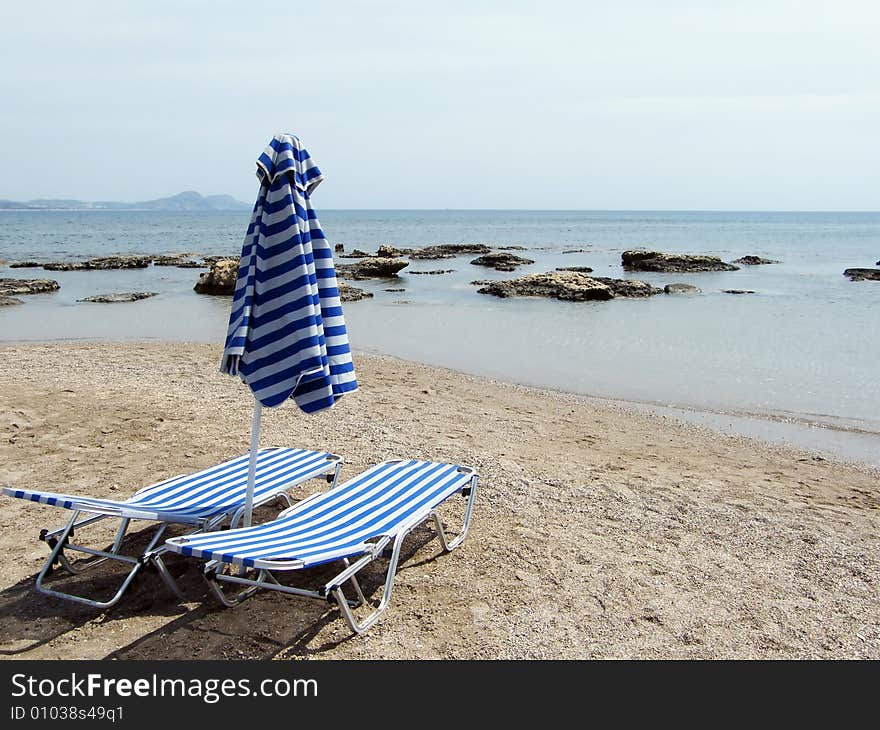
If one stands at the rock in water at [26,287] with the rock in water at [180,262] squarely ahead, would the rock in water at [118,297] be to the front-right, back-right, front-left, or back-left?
back-right

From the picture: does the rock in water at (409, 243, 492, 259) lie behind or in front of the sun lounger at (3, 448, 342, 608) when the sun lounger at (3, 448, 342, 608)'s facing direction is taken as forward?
in front

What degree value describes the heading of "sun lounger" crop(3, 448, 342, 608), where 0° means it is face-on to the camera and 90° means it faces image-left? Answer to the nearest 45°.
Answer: approximately 225°

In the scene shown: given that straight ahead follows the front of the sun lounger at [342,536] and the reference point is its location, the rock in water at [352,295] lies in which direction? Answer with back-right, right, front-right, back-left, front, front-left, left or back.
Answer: front-left

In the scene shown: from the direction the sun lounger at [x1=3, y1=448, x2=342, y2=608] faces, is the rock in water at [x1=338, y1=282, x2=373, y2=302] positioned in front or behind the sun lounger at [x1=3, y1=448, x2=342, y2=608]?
in front

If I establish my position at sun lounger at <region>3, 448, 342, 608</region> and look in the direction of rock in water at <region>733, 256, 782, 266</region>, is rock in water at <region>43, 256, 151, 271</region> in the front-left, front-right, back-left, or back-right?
front-left

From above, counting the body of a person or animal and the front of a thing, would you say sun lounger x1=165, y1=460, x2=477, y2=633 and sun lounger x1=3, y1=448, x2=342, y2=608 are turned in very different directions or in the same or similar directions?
same or similar directions

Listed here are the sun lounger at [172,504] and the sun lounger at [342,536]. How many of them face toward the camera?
0

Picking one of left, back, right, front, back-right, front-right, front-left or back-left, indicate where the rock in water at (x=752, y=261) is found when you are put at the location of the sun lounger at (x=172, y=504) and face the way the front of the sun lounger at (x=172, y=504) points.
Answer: front

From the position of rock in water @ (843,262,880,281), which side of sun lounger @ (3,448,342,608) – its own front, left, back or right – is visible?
front

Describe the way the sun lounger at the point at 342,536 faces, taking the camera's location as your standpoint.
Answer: facing away from the viewer and to the right of the viewer

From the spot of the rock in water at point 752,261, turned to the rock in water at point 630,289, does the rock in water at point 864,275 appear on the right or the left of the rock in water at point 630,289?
left

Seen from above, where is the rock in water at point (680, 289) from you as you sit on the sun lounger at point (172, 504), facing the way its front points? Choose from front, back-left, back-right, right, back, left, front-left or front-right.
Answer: front
